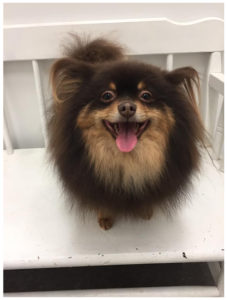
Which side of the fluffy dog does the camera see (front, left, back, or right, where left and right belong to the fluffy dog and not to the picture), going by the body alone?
front

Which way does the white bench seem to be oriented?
toward the camera
